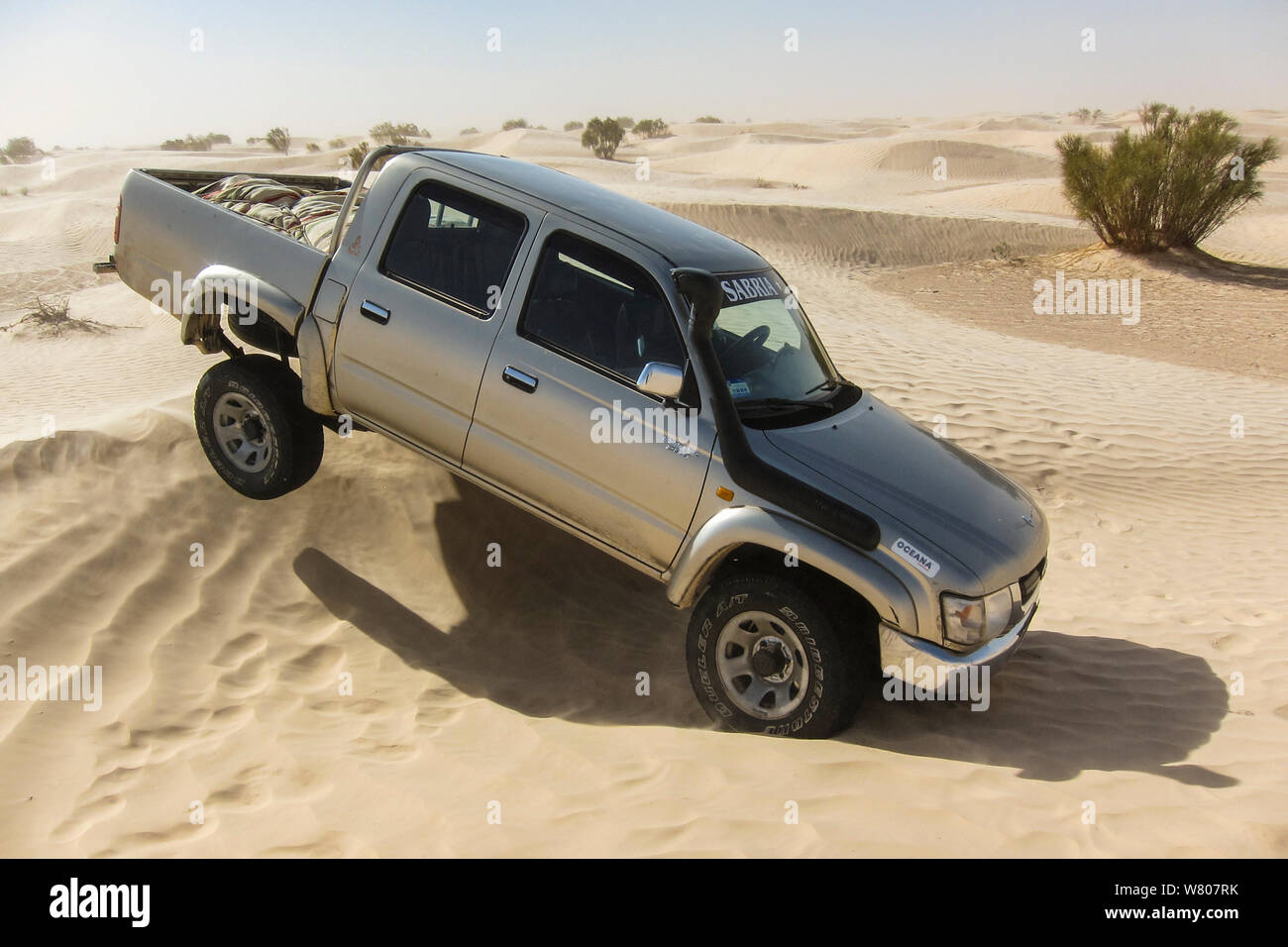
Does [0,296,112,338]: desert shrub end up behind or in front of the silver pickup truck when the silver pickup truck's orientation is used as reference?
behind

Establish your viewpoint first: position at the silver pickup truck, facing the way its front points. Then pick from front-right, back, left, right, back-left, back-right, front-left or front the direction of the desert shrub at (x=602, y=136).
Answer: back-left

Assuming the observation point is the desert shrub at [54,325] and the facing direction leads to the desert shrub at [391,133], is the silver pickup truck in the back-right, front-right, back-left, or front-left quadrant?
back-right

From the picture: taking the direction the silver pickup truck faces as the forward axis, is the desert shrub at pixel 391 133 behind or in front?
behind

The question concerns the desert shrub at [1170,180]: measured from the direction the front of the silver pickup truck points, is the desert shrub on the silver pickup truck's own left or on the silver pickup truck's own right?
on the silver pickup truck's own left

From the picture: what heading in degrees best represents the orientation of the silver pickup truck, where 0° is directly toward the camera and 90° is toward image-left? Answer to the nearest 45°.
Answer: approximately 315°
